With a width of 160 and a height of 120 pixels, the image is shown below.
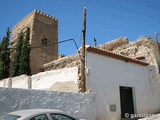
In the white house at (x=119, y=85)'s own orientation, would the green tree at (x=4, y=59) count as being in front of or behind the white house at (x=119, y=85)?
behind

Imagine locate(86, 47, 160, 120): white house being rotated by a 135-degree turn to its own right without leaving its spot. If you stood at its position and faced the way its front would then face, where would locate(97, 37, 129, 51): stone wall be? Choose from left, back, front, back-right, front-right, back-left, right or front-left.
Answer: right

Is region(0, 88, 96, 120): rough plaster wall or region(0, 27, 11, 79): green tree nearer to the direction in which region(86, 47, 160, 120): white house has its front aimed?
the rough plaster wall

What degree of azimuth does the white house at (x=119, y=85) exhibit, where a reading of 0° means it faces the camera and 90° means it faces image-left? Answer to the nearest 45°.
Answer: approximately 315°

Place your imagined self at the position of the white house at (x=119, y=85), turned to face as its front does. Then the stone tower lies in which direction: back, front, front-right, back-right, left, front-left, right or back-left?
back

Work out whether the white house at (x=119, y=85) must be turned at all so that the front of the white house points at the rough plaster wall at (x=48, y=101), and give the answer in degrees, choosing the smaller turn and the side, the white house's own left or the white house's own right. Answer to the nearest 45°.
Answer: approximately 90° to the white house's own right
